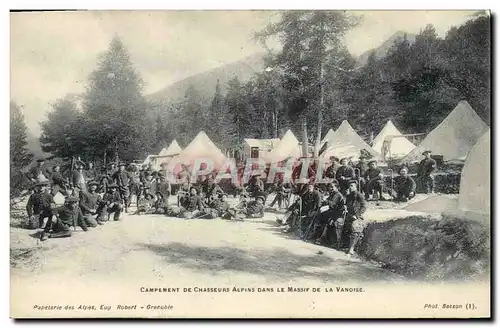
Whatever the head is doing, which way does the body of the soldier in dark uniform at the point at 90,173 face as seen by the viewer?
toward the camera

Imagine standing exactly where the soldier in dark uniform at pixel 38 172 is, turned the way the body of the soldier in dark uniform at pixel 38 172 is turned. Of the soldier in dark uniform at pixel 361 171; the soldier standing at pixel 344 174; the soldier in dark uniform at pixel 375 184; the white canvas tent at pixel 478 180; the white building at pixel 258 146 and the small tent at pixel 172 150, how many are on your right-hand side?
0

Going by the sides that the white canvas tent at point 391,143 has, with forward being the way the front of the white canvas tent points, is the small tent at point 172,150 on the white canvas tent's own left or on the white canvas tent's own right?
on the white canvas tent's own right

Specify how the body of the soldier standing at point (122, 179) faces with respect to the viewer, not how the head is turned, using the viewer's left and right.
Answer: facing the viewer

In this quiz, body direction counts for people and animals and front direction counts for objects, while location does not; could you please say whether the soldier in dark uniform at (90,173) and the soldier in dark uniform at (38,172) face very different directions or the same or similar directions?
same or similar directions

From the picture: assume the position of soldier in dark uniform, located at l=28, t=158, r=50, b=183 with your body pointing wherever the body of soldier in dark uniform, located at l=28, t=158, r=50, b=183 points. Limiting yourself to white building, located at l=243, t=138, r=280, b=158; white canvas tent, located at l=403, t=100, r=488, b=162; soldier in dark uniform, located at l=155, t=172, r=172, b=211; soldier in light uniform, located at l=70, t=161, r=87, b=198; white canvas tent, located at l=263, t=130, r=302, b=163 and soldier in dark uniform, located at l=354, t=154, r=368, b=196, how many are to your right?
0

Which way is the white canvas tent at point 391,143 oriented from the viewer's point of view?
toward the camera

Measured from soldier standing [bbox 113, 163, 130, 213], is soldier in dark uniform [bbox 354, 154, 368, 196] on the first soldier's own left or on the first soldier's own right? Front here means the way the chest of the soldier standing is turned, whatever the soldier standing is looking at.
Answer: on the first soldier's own left

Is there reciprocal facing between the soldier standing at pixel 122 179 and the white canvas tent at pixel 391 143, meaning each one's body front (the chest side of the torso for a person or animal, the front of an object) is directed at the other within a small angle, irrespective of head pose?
no
